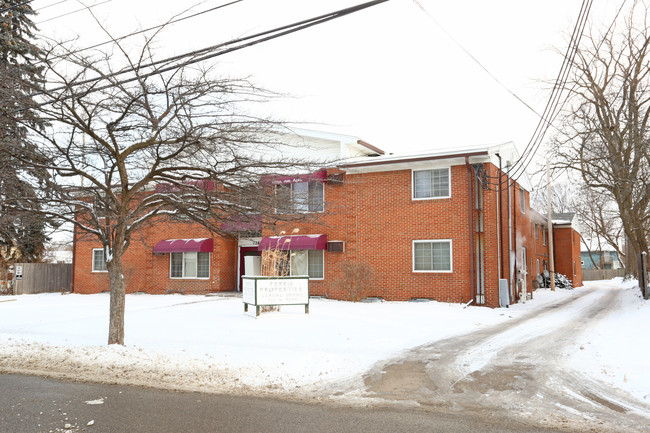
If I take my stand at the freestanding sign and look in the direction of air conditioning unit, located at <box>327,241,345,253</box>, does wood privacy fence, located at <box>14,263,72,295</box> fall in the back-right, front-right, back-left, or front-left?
front-left

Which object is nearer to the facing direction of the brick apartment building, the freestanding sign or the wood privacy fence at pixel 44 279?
the freestanding sign

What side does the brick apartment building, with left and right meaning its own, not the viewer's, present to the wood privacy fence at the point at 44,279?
right

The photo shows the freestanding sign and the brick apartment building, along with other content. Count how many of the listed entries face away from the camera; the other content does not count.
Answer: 0

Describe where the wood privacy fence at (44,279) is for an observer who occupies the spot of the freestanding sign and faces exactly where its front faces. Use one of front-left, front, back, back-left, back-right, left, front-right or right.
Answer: back-right

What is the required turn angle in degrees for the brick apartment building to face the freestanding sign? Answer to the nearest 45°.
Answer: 0° — it already faces it

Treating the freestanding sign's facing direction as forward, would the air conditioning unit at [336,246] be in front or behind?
behind

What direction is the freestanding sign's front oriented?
toward the camera

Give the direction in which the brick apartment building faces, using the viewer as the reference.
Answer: facing the viewer and to the left of the viewer
